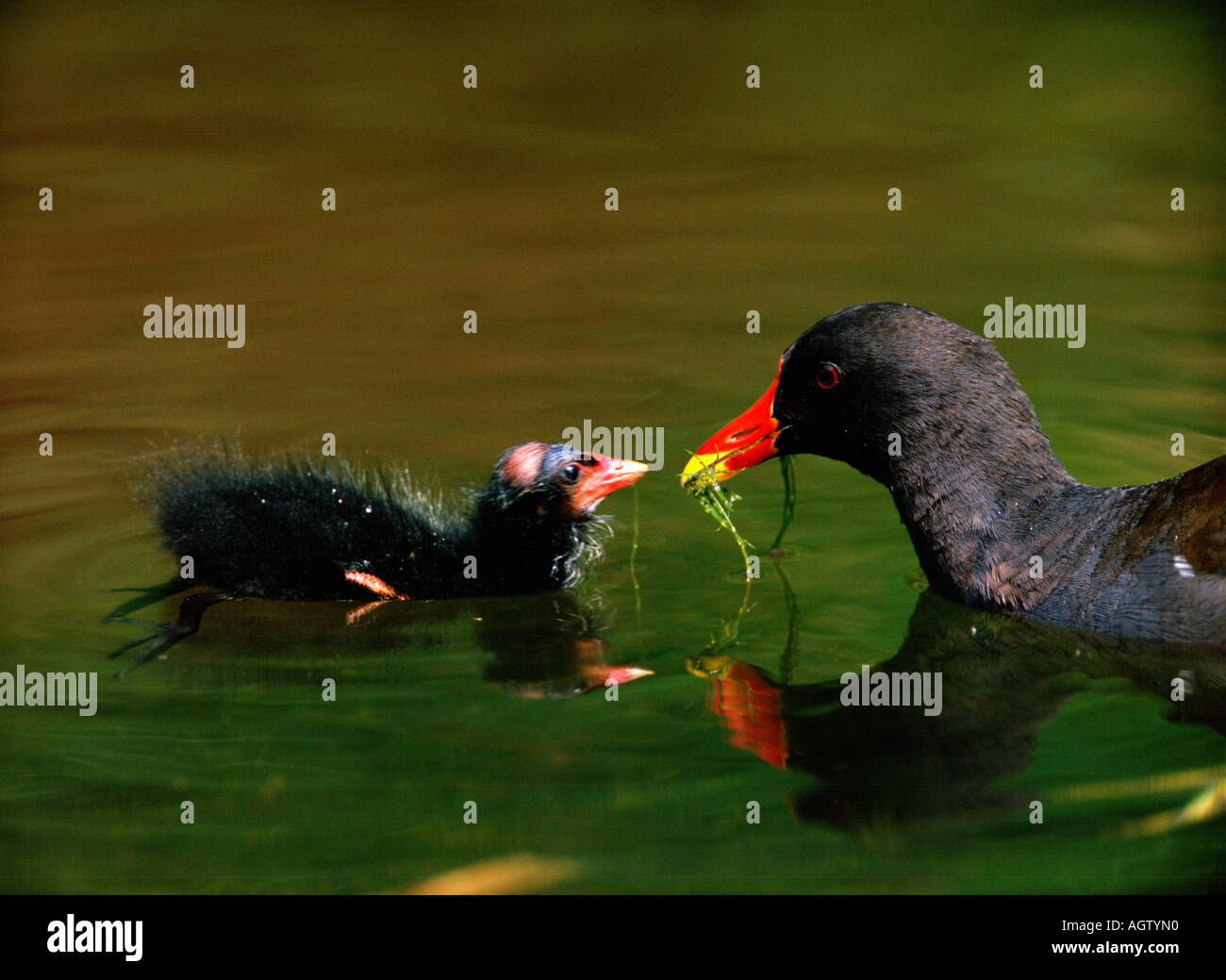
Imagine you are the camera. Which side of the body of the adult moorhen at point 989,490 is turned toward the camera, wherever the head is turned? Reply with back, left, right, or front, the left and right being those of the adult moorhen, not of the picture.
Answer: left
